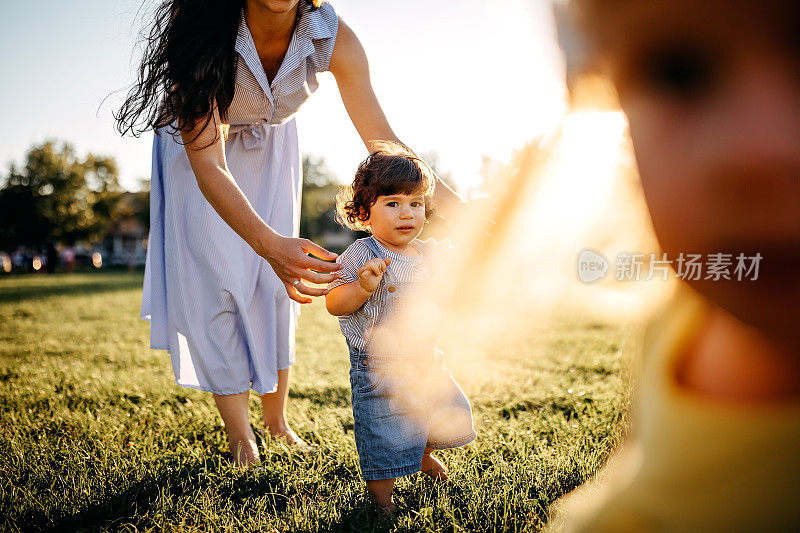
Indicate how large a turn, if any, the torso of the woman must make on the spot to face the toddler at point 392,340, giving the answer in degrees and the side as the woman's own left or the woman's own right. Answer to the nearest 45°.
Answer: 0° — they already face them

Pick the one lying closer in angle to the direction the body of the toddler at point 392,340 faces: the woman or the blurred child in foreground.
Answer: the blurred child in foreground

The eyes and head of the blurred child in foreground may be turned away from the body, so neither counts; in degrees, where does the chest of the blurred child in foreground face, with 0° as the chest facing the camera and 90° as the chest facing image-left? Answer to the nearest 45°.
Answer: approximately 0°

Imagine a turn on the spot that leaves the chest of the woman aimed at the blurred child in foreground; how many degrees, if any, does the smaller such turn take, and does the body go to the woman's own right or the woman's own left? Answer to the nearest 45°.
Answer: approximately 45° to the woman's own right

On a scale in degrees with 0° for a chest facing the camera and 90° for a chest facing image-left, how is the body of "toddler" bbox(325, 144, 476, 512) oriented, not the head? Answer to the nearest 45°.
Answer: approximately 315°

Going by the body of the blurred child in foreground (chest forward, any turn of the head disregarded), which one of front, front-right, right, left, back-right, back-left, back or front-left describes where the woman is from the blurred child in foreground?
back-right

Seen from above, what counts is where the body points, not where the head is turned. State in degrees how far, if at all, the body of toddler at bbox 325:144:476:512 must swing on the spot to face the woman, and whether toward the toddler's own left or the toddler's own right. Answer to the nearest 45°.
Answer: approximately 180°

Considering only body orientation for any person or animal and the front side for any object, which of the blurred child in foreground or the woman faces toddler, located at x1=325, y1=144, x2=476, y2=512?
the woman

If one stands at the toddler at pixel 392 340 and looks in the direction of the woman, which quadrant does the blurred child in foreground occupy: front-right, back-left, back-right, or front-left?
back-left
